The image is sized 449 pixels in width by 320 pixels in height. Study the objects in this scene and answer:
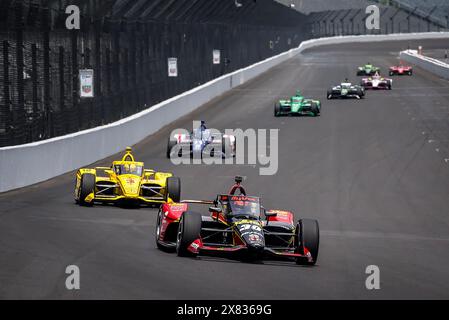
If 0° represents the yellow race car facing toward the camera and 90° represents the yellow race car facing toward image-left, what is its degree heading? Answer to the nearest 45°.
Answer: approximately 0°

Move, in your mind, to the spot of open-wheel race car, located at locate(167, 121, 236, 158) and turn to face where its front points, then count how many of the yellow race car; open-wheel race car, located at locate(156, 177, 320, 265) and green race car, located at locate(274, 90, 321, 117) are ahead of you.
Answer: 2

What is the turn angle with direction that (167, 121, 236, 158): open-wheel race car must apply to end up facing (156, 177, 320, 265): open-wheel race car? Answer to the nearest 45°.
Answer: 0° — it already faces it

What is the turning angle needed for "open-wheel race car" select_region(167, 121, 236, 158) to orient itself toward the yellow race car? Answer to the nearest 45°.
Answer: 0° — it already faces it

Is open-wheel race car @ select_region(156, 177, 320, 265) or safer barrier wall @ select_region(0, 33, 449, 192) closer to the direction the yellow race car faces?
the open-wheel race car

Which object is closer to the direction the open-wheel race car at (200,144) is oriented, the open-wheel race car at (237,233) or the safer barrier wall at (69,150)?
the open-wheel race car

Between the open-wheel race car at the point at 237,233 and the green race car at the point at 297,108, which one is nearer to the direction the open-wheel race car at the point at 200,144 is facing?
the open-wheel race car

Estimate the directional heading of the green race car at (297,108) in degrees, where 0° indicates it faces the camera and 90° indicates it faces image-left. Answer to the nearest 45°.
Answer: approximately 0°
